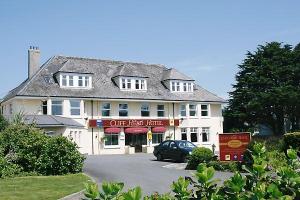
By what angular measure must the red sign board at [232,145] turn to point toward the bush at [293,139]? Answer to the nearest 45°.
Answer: approximately 90° to its left

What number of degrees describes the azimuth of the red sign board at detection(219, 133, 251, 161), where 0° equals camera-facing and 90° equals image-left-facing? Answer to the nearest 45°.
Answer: approximately 0°

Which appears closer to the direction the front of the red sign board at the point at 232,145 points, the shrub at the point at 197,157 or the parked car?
the shrub

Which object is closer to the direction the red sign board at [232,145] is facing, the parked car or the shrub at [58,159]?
the shrub

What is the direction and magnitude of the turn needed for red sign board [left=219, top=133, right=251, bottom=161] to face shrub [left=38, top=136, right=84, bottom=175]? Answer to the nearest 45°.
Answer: approximately 45° to its right
